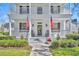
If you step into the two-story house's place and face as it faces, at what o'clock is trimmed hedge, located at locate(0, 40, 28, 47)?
The trimmed hedge is roughly at 1 o'clock from the two-story house.

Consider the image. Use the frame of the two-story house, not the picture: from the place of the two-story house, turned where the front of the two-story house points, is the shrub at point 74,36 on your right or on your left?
on your left

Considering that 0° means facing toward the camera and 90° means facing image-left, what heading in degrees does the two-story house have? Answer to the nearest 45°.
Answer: approximately 0°
